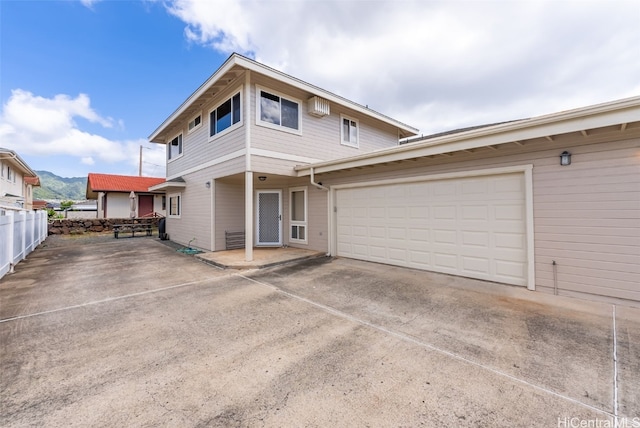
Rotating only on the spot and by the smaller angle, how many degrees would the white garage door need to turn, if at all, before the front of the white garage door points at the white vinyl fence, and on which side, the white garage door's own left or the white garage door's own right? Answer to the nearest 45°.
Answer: approximately 45° to the white garage door's own right

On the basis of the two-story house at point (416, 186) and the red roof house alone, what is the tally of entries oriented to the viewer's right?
0

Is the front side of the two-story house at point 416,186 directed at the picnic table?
no

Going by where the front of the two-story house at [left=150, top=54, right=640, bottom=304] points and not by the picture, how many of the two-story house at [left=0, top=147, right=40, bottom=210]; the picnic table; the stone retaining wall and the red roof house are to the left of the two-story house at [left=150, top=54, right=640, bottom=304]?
0

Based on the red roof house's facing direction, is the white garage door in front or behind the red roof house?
in front

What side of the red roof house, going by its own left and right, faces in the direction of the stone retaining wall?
front

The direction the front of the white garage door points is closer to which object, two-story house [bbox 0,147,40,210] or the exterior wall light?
the two-story house

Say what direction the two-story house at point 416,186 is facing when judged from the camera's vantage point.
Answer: facing the viewer and to the left of the viewer

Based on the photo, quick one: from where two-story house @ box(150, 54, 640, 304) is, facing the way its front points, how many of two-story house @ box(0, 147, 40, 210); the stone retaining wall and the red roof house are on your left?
0

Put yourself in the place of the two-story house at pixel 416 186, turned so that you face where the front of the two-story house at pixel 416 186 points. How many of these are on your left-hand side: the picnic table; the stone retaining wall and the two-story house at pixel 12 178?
0

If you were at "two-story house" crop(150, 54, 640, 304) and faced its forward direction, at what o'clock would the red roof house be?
The red roof house is roughly at 2 o'clock from the two-story house.

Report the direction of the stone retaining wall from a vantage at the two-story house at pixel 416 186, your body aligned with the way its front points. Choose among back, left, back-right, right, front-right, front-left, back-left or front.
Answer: front-right

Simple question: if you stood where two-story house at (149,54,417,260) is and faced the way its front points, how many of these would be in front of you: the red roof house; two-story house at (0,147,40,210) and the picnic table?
0

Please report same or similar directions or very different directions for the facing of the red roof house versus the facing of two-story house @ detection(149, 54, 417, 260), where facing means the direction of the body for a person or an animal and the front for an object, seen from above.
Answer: same or similar directions

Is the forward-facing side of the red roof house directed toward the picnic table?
yes

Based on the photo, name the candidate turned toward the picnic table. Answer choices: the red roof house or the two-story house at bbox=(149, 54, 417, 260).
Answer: the red roof house

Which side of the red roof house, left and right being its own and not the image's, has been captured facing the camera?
front
